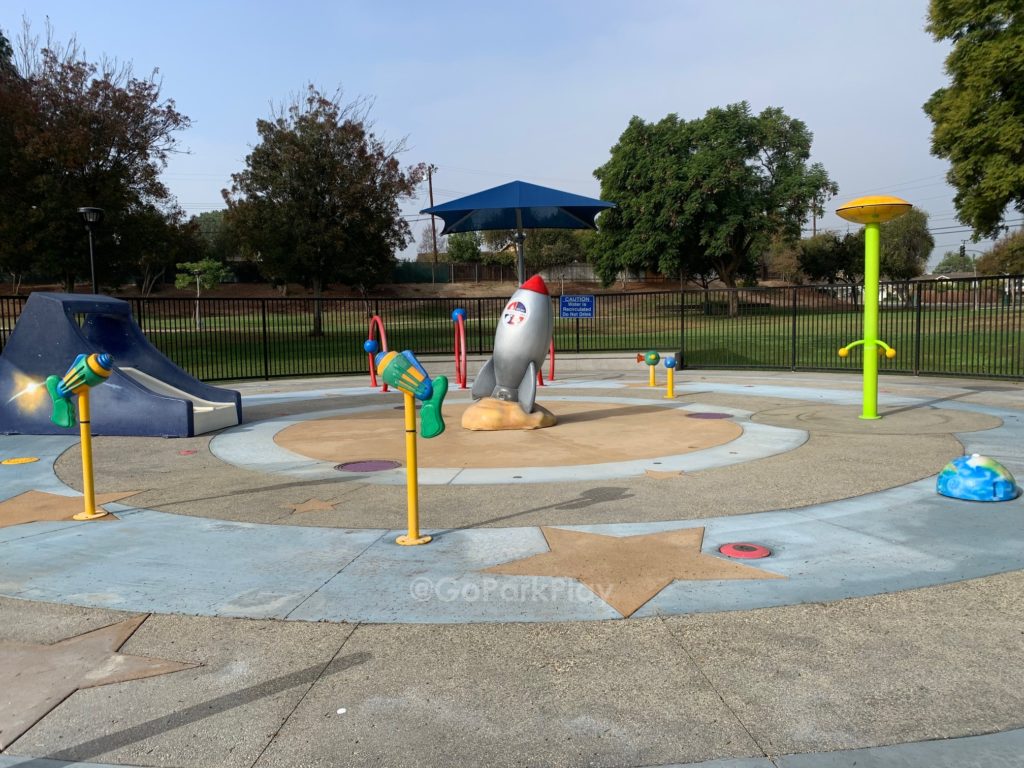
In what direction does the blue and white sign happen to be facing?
toward the camera

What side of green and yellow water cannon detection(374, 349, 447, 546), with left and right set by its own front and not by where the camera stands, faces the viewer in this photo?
left

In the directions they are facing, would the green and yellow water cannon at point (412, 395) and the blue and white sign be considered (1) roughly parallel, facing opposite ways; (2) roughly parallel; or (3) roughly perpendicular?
roughly perpendicular

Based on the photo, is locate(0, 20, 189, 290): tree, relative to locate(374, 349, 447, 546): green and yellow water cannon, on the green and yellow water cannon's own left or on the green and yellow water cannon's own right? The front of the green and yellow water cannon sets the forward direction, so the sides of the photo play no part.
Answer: on the green and yellow water cannon's own right

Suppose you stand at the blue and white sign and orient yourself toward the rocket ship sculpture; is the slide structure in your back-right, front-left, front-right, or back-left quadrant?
front-right

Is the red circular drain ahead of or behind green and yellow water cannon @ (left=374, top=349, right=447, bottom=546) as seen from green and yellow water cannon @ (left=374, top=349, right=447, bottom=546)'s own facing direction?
behind

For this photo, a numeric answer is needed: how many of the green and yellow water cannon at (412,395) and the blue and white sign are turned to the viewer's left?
1

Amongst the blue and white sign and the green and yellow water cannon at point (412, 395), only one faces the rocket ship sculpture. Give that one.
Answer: the blue and white sign

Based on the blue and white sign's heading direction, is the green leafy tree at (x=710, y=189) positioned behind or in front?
behind

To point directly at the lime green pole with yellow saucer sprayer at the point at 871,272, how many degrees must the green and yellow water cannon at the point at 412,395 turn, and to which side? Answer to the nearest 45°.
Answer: approximately 135° to its right

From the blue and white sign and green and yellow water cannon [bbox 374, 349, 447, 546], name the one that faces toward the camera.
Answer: the blue and white sign

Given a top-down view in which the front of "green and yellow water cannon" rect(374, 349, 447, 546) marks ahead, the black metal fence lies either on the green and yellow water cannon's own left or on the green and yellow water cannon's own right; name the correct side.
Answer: on the green and yellow water cannon's own right

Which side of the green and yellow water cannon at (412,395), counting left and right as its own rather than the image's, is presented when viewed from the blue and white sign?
right

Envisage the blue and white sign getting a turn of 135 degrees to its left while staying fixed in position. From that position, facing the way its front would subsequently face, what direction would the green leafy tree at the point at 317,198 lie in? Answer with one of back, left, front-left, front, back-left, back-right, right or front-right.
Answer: left

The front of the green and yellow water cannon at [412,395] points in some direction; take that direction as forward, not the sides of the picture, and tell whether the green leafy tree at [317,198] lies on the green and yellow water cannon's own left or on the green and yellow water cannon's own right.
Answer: on the green and yellow water cannon's own right

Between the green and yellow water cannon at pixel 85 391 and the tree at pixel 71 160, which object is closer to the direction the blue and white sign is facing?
the green and yellow water cannon

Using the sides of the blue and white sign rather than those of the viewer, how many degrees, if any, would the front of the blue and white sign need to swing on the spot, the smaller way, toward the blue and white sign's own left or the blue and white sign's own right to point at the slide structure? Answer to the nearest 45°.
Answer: approximately 45° to the blue and white sign's own right
